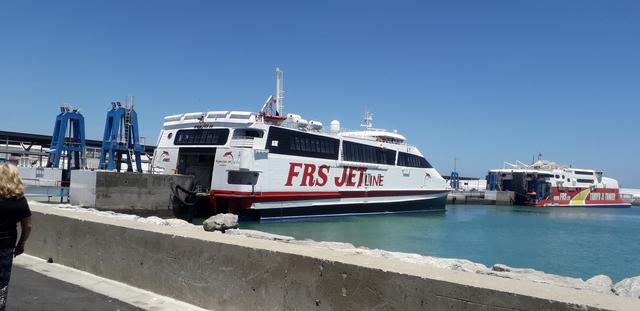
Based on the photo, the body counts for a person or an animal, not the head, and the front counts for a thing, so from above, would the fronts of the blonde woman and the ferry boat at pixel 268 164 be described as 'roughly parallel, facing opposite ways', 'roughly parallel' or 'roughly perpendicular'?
roughly perpendicular

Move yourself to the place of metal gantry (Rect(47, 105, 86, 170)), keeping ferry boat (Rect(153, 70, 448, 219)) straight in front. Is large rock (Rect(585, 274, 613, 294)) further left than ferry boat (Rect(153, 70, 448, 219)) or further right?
right

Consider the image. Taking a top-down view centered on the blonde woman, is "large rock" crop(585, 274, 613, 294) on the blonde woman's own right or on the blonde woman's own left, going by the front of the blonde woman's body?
on the blonde woman's own right

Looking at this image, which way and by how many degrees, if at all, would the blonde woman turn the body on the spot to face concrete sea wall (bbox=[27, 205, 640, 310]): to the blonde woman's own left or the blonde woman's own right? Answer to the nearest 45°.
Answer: approximately 90° to the blonde woman's own right

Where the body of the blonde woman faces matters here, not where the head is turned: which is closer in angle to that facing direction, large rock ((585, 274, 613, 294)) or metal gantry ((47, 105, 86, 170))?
the metal gantry

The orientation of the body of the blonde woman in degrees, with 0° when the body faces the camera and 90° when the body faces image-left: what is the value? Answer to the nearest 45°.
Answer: approximately 180°

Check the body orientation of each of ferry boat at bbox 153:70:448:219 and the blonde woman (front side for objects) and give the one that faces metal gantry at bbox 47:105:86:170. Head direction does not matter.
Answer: the blonde woman

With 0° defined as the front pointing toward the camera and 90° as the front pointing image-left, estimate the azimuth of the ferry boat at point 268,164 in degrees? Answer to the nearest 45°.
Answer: approximately 225°

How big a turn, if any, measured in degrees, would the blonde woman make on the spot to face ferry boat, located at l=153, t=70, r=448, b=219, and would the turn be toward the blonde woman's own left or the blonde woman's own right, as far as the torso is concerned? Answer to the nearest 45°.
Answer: approximately 45° to the blonde woman's own right

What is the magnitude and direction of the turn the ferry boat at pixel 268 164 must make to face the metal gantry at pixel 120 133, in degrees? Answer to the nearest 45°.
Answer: approximately 135° to its left

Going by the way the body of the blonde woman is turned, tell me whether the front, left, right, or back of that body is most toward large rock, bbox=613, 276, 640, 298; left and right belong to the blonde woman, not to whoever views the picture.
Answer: right
